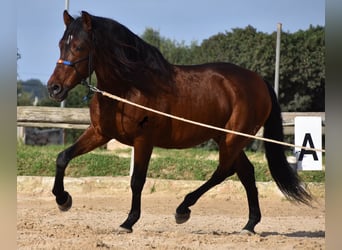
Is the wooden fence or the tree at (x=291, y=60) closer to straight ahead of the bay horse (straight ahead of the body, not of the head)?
the wooden fence

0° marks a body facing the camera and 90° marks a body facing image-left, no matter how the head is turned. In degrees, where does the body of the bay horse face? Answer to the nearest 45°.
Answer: approximately 90°

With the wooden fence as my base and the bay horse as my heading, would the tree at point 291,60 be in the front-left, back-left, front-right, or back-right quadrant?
back-left

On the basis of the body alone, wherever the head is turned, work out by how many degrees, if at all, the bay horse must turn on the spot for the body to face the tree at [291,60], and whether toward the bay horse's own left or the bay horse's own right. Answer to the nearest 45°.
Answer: approximately 90° to the bay horse's own right

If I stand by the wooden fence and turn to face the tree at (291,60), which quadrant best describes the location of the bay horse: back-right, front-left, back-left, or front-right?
back-right
